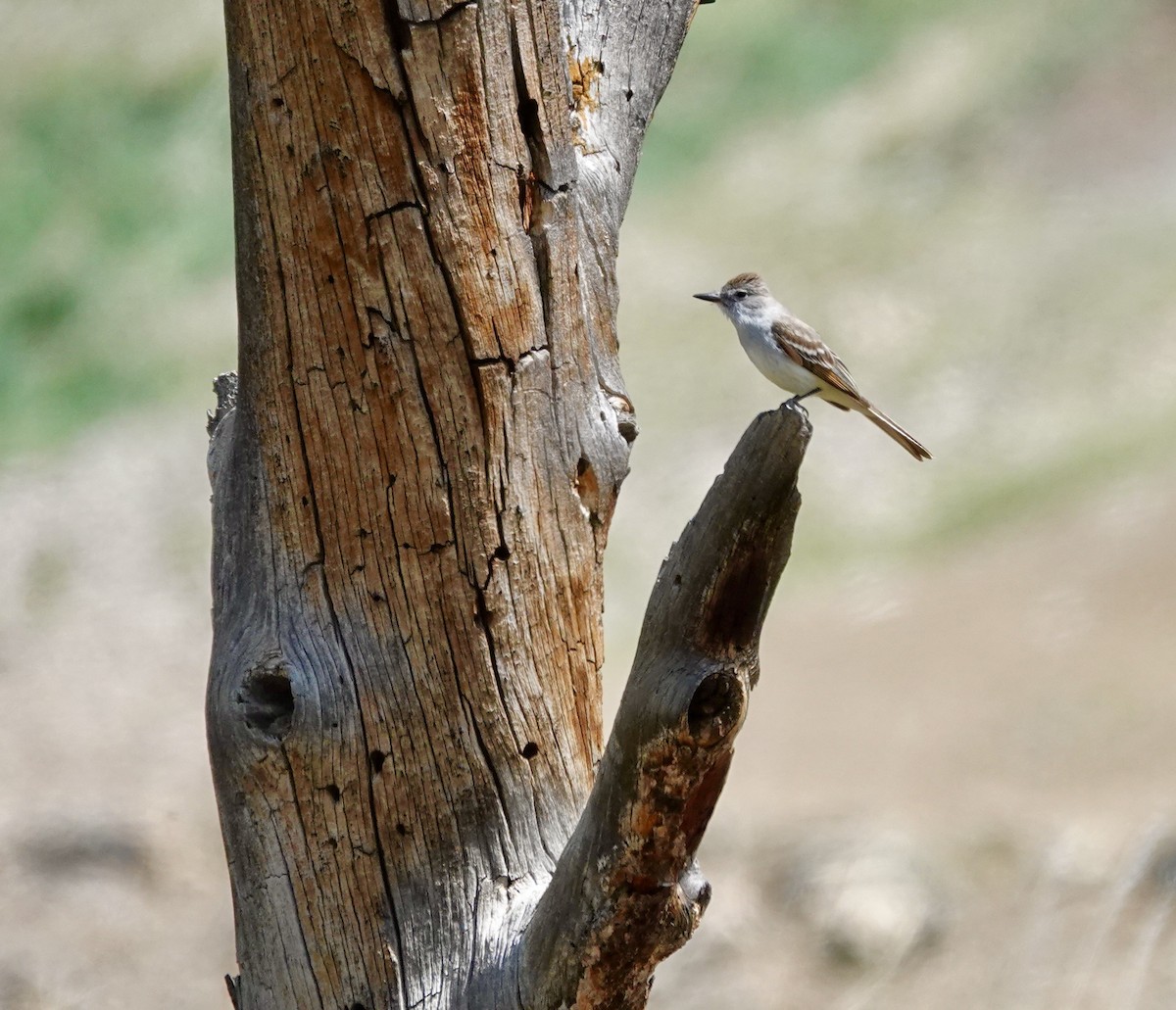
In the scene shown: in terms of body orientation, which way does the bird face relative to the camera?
to the viewer's left
